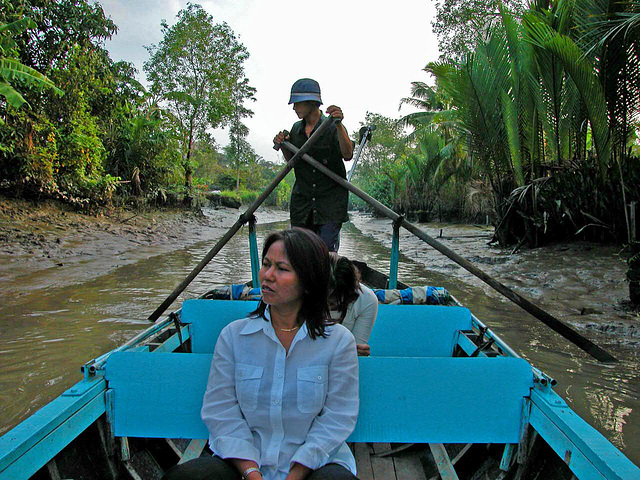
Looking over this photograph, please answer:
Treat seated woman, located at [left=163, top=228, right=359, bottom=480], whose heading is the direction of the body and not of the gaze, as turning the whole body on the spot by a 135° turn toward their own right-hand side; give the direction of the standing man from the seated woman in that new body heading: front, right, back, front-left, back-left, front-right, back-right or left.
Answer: front-right

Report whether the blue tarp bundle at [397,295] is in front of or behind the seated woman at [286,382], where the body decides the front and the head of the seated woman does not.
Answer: behind

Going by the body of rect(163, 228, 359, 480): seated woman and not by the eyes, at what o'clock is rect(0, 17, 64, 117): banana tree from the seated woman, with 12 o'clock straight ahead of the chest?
The banana tree is roughly at 5 o'clock from the seated woman.

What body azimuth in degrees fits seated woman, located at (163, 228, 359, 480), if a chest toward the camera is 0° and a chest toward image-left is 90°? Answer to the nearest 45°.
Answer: approximately 0°

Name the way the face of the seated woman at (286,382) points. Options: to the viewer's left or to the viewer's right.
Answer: to the viewer's left

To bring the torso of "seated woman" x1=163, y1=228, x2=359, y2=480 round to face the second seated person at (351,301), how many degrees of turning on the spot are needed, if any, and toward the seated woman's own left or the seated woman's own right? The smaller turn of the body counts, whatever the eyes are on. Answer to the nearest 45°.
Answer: approximately 135° to the seated woman's own left
